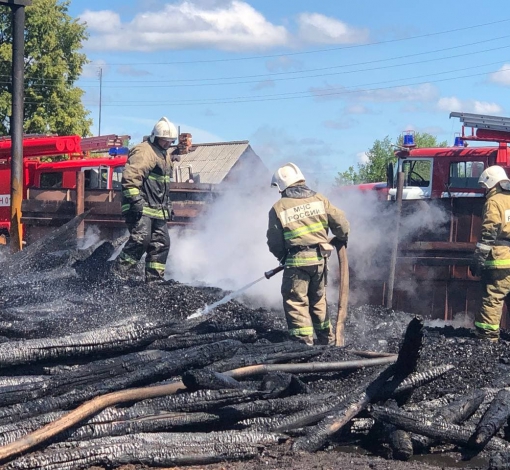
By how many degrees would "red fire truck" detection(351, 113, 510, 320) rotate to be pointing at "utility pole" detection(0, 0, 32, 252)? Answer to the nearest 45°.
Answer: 0° — it already faces it

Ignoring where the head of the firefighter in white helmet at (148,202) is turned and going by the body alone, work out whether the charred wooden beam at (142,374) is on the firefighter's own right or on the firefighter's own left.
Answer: on the firefighter's own right

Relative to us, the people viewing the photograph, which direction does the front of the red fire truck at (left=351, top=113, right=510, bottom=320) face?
facing to the left of the viewer

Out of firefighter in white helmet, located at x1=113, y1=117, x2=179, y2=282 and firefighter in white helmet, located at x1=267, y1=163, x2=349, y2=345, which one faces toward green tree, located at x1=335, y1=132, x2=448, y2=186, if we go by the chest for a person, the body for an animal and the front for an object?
firefighter in white helmet, located at x1=267, y1=163, x2=349, y2=345

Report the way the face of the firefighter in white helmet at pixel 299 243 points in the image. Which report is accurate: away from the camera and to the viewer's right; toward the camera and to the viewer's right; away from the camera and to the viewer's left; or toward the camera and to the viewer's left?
away from the camera and to the viewer's left

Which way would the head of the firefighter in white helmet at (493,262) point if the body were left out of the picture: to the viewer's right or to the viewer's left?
to the viewer's left

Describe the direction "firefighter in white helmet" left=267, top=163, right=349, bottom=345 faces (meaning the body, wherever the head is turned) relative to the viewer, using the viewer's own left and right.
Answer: facing away from the viewer

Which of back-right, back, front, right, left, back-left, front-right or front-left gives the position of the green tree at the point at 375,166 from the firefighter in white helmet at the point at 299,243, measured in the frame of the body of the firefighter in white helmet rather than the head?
front

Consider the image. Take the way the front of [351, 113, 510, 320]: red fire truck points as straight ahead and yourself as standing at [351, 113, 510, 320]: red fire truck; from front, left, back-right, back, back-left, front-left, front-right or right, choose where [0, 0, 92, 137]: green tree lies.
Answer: front-right

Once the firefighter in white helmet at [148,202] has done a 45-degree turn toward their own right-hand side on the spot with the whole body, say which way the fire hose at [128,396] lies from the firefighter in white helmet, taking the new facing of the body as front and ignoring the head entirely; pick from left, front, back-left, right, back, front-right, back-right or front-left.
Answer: front

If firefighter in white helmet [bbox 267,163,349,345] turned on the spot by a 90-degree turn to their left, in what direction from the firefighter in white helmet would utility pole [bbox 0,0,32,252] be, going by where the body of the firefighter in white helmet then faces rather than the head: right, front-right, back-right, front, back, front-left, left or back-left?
front-right

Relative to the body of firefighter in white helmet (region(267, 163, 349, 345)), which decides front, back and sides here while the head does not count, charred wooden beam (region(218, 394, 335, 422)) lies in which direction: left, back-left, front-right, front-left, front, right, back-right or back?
back

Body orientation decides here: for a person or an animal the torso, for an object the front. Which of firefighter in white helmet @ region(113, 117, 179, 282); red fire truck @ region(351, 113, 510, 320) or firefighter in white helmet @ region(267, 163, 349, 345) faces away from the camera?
firefighter in white helmet @ region(267, 163, 349, 345)
